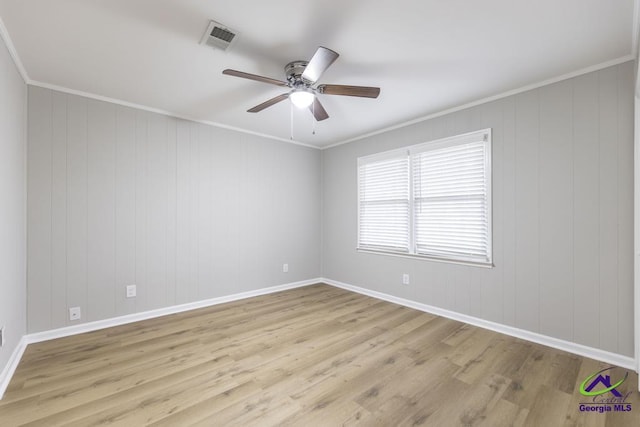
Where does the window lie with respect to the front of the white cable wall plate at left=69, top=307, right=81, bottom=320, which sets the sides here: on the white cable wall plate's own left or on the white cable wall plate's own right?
on the white cable wall plate's own left

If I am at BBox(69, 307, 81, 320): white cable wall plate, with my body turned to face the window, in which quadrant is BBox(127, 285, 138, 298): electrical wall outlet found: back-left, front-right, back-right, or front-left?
front-left

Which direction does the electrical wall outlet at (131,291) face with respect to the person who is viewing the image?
facing the viewer

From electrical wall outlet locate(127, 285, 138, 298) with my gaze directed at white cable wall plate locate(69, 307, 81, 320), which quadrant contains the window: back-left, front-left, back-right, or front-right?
back-left

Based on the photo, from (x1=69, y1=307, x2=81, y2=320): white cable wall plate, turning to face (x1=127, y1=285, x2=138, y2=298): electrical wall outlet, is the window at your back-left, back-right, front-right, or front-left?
front-right

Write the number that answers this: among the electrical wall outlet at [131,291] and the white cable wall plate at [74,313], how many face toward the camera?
2

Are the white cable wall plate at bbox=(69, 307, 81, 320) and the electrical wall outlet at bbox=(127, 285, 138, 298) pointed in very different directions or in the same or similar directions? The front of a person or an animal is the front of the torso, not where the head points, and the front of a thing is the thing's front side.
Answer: same or similar directions

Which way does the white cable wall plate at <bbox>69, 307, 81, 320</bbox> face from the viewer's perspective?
toward the camera

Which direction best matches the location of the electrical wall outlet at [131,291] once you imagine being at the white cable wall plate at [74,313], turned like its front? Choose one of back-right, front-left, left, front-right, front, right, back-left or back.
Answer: left

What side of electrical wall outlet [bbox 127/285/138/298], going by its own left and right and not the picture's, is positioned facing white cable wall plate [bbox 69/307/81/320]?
right

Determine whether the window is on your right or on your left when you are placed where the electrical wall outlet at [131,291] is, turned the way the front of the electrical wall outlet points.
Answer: on your left
